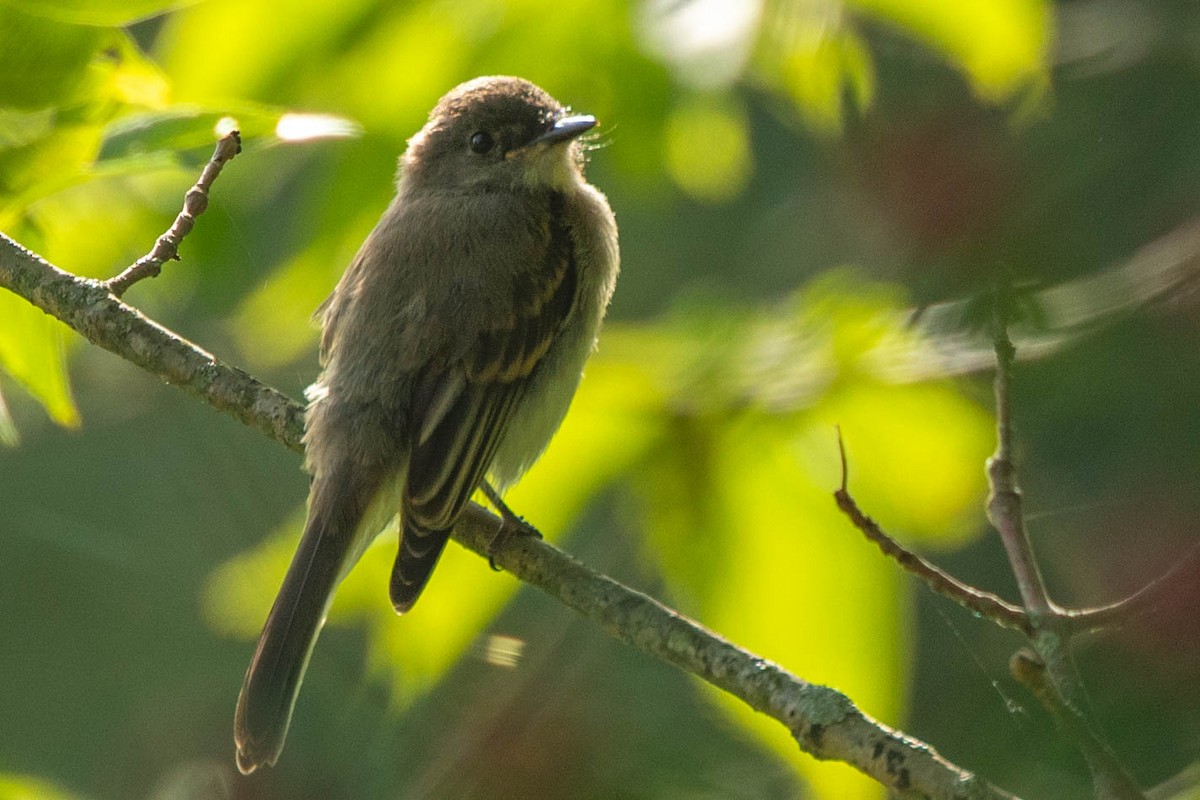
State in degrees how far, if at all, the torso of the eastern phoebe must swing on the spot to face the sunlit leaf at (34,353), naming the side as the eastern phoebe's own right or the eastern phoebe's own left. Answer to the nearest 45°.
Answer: approximately 180°

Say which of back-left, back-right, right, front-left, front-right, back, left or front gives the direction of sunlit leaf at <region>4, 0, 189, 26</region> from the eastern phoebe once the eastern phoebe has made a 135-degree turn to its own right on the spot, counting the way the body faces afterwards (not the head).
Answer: front-right

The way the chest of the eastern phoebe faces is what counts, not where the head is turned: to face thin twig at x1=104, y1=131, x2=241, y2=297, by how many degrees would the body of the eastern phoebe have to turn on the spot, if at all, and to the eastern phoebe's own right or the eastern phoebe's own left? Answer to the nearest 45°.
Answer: approximately 180°

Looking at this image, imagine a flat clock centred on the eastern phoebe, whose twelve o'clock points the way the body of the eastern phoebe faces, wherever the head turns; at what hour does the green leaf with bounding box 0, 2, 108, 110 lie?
The green leaf is roughly at 6 o'clock from the eastern phoebe.
